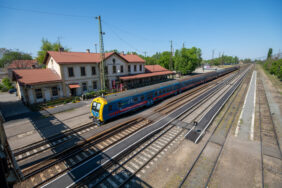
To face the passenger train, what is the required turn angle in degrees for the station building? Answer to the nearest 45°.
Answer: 0° — it already faces it

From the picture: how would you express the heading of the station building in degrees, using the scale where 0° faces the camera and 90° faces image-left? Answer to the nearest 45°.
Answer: approximately 315°

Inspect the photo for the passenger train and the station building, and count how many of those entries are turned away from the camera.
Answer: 0

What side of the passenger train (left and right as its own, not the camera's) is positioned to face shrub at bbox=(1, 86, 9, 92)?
right

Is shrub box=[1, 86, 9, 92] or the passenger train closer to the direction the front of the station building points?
the passenger train

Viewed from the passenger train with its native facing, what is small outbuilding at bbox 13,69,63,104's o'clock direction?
The small outbuilding is roughly at 2 o'clock from the passenger train.

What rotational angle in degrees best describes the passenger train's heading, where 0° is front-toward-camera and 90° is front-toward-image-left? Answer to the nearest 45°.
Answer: approximately 45°
